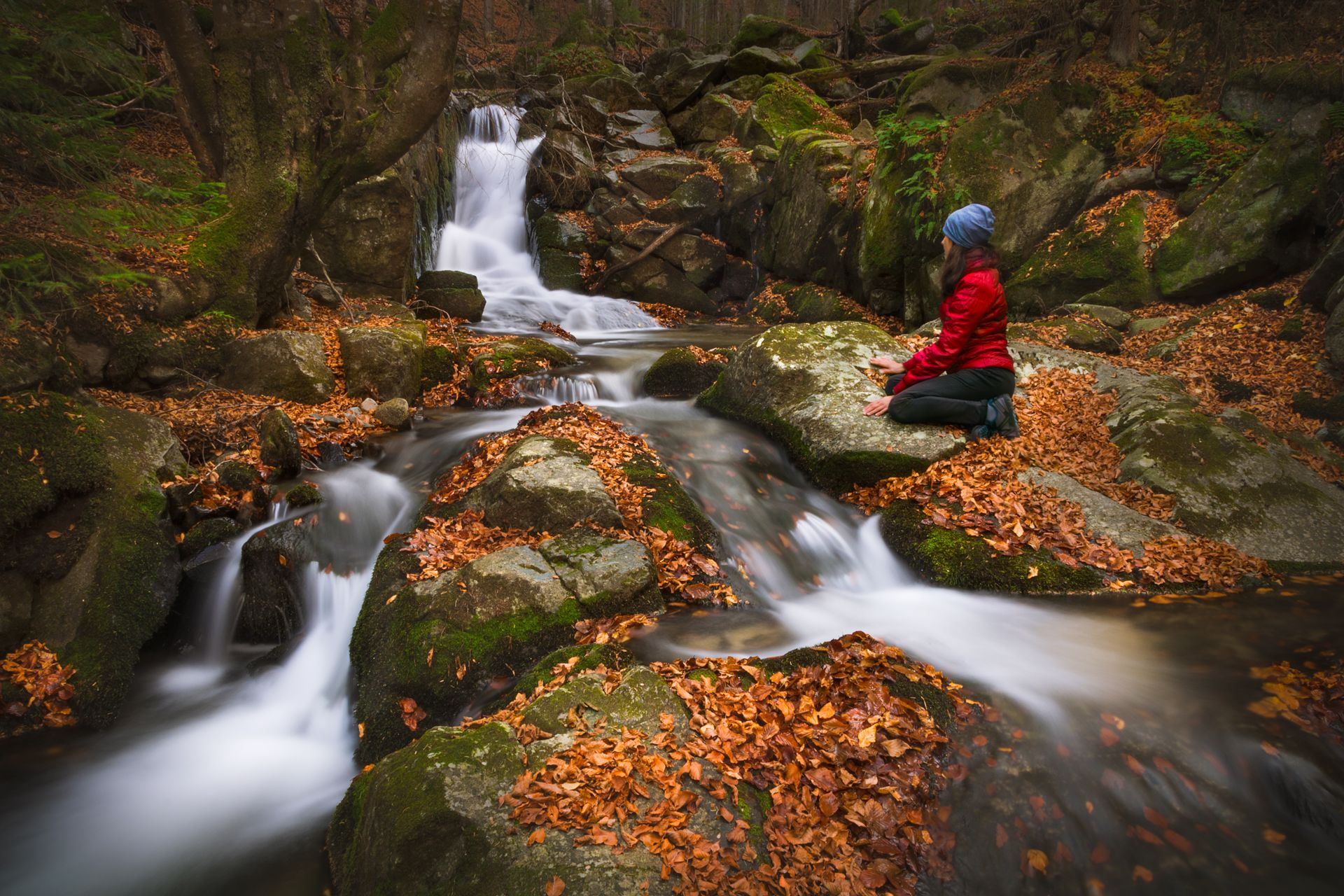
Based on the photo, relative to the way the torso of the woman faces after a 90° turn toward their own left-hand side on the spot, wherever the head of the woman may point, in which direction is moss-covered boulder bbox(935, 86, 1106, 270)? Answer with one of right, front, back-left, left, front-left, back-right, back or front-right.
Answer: back

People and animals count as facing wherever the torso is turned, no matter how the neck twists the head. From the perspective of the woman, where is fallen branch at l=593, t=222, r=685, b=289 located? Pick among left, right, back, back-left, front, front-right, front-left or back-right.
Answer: front-right

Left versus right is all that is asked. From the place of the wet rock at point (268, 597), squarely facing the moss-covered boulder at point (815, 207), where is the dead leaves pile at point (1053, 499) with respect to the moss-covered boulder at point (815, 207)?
right

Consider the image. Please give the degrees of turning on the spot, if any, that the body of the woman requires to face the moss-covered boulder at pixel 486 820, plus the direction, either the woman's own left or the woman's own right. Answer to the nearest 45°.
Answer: approximately 90° to the woman's own left

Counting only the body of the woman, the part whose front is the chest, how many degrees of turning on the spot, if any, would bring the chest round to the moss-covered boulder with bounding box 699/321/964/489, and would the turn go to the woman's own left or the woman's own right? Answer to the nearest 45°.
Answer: approximately 45° to the woman's own right

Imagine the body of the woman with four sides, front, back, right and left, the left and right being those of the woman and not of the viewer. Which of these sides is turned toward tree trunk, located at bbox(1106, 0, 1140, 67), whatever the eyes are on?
right

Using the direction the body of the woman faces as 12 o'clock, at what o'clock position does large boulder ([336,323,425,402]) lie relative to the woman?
The large boulder is roughly at 12 o'clock from the woman.

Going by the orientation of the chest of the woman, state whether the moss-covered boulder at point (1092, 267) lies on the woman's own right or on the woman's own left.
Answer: on the woman's own right

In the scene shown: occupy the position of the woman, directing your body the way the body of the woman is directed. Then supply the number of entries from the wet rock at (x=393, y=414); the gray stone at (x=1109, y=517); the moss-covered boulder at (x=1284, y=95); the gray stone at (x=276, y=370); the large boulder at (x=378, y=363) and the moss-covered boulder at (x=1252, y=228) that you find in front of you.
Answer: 3

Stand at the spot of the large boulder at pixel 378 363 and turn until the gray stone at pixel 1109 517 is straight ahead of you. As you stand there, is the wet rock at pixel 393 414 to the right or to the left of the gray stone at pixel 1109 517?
right

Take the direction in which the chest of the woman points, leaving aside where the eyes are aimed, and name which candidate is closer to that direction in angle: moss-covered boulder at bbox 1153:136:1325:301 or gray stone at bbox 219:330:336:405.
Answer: the gray stone

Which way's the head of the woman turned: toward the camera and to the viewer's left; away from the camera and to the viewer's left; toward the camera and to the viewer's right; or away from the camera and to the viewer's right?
away from the camera and to the viewer's left

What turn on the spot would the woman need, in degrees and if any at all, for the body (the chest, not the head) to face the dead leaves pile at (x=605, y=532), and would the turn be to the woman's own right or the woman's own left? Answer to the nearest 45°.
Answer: approximately 45° to the woman's own left

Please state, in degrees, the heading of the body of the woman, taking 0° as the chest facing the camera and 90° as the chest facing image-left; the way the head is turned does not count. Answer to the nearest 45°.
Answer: approximately 90°

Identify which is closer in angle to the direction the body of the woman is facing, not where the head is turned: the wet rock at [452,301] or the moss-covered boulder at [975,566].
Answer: the wet rock

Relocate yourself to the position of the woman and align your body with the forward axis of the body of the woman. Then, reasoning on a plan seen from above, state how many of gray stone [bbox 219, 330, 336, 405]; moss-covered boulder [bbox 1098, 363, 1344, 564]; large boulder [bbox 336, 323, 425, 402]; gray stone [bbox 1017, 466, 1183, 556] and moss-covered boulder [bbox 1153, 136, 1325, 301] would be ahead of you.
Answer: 2

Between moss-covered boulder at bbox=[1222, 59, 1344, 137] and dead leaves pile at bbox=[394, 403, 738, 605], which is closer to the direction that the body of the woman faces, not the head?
the dead leaves pile

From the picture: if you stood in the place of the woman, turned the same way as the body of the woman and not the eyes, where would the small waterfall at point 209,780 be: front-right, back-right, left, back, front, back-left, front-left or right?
front-left

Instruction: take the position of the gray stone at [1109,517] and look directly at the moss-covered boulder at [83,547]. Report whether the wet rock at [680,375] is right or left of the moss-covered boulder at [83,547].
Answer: right

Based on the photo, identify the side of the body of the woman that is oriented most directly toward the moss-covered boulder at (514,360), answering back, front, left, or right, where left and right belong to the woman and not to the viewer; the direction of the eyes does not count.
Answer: front

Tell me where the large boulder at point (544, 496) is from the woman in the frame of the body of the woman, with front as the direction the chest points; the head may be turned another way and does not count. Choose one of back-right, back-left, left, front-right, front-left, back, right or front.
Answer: front-left
